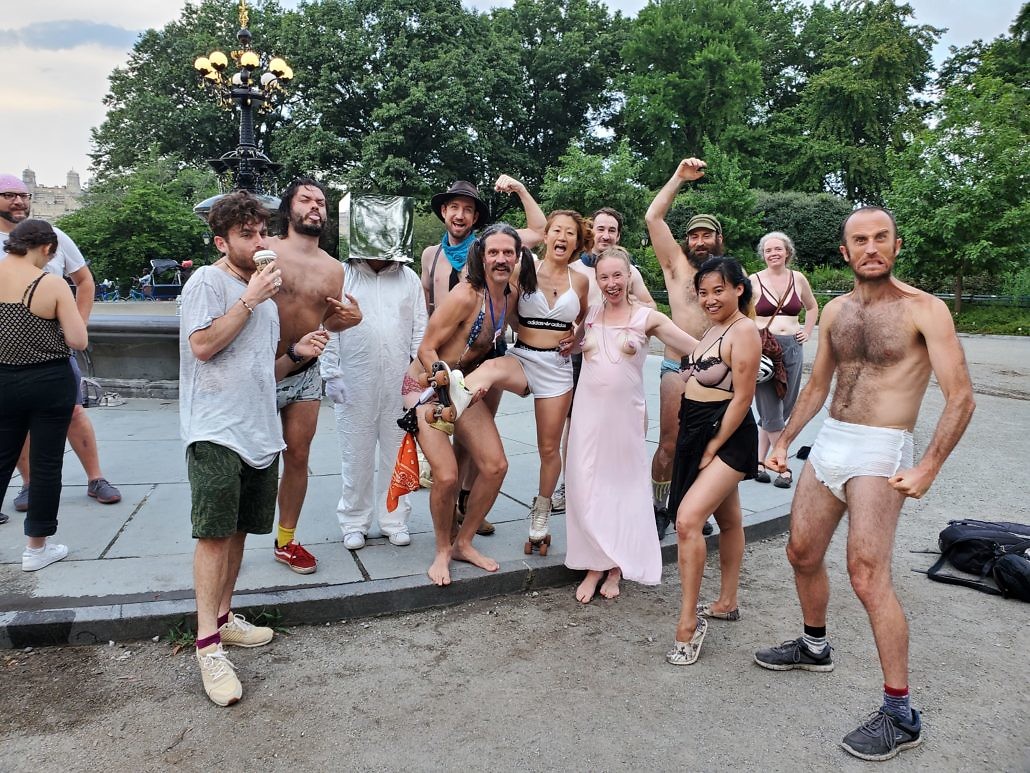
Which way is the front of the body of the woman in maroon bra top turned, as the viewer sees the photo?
toward the camera

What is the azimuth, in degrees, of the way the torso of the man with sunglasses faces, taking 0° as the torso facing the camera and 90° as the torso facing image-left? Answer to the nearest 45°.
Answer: approximately 0°

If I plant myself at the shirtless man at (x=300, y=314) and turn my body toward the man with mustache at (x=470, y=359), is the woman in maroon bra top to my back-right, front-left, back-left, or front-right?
front-left

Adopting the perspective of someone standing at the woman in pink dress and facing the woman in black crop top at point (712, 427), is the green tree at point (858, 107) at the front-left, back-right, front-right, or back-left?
back-left

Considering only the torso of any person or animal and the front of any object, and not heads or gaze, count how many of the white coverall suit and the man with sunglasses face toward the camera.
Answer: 2

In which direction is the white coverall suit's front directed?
toward the camera

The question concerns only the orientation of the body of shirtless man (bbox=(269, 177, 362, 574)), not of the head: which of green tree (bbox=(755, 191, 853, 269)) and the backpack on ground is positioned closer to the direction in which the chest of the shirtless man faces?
the backpack on ground

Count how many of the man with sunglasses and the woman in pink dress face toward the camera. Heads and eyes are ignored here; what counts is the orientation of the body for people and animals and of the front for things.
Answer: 2

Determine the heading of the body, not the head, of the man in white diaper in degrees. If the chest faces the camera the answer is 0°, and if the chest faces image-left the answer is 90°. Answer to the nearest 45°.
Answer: approximately 45°

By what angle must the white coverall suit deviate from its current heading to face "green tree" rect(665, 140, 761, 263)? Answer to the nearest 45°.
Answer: approximately 135° to its left

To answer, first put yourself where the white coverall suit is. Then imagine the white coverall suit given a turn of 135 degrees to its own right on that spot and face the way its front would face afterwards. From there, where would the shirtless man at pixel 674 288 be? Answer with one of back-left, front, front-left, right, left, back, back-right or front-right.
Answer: back-right

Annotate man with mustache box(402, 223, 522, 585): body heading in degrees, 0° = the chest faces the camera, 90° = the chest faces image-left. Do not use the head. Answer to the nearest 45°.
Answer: approximately 315°

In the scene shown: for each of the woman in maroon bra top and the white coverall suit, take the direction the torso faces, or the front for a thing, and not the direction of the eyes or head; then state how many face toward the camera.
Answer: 2

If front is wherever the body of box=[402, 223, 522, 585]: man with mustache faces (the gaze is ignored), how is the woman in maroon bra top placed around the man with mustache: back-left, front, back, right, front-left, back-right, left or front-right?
left

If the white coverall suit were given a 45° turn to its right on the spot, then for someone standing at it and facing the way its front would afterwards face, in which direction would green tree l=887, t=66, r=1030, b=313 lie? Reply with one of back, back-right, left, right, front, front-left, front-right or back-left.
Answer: back

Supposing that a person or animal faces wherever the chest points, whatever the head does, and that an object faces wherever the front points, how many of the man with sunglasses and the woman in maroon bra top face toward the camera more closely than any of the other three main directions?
2

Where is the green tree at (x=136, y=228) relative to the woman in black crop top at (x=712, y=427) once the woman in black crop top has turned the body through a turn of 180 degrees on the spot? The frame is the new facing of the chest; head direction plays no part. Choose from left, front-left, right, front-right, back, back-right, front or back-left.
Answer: left
